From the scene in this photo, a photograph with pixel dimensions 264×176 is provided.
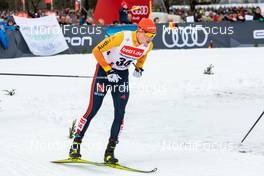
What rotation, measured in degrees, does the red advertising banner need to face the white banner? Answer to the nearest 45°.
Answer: approximately 45° to its right

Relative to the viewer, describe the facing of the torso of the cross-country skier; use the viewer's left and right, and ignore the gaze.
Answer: facing the viewer and to the right of the viewer

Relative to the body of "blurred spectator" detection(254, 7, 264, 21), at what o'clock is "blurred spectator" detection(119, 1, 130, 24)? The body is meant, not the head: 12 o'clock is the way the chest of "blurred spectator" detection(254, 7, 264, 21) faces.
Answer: "blurred spectator" detection(119, 1, 130, 24) is roughly at 2 o'clock from "blurred spectator" detection(254, 7, 264, 21).

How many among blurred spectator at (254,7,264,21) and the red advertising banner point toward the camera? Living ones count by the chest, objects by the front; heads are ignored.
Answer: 2

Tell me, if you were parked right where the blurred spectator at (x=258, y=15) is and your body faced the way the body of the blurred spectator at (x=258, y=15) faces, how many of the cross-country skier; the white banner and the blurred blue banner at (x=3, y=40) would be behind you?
0

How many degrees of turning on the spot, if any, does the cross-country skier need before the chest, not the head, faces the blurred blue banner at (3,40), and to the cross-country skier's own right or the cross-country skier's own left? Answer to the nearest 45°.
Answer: approximately 135° to the cross-country skier's own left

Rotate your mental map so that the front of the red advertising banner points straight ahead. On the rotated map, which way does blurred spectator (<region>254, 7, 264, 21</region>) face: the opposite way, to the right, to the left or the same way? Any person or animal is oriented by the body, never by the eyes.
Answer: the same way

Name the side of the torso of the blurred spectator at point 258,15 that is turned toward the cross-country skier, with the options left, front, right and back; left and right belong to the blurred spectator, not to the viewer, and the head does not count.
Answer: front

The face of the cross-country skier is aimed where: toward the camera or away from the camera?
toward the camera

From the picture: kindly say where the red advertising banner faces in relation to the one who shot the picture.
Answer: facing the viewer

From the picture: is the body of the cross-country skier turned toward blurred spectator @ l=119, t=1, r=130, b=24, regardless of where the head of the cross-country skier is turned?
no

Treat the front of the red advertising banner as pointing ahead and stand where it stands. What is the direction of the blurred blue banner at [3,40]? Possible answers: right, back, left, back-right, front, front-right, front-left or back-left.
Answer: front-right

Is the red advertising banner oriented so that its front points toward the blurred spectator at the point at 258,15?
no
